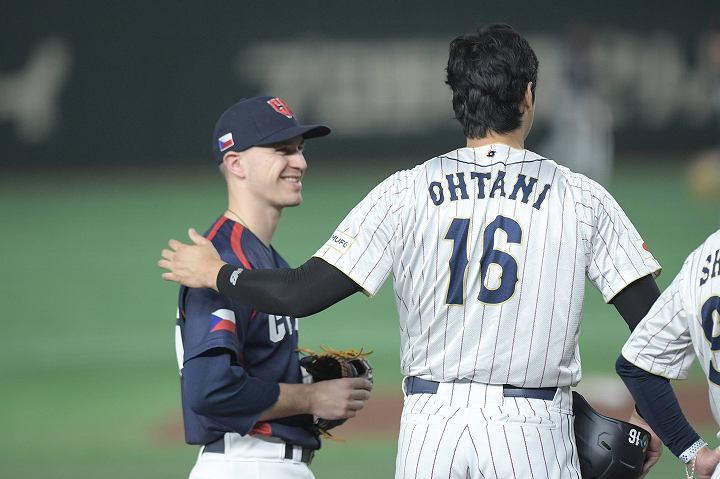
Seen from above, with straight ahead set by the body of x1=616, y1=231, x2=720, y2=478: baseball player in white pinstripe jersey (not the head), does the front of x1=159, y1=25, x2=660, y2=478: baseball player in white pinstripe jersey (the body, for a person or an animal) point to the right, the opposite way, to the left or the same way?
the same way

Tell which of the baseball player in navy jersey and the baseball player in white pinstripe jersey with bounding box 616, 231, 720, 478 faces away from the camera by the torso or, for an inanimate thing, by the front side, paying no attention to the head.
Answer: the baseball player in white pinstripe jersey

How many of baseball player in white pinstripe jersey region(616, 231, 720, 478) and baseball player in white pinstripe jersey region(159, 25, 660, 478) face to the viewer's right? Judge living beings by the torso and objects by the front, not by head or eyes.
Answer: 0

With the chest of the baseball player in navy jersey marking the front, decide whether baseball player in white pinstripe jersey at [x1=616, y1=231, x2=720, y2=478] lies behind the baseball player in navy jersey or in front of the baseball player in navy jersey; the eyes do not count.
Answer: in front

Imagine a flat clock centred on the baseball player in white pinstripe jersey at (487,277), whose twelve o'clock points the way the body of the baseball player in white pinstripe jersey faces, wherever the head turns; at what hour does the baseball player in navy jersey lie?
The baseball player in navy jersey is roughly at 10 o'clock from the baseball player in white pinstripe jersey.

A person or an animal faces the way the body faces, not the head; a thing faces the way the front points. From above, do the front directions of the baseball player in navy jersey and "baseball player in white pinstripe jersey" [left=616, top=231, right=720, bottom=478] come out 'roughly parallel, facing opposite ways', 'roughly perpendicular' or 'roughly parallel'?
roughly perpendicular

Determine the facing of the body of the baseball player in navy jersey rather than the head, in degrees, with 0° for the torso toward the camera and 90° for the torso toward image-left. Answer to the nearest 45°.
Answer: approximately 270°

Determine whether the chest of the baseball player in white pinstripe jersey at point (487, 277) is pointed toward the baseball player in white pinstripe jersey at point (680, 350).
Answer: no

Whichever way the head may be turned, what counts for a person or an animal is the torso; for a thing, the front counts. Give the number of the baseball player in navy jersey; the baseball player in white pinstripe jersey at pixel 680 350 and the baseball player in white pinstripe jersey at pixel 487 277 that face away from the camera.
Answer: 2

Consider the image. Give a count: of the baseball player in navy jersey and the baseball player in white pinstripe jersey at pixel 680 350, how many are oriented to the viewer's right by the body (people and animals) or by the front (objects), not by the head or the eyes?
1

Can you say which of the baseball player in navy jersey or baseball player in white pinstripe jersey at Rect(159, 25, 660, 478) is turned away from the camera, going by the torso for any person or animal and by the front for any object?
the baseball player in white pinstripe jersey

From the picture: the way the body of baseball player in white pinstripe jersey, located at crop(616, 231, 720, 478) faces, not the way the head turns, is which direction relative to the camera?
away from the camera

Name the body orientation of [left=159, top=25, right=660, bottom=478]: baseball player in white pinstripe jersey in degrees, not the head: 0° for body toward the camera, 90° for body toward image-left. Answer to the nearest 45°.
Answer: approximately 180°
